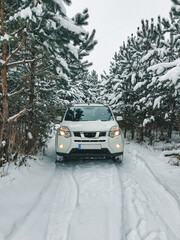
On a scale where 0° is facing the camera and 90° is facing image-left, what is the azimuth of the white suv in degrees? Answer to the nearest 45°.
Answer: approximately 0°
